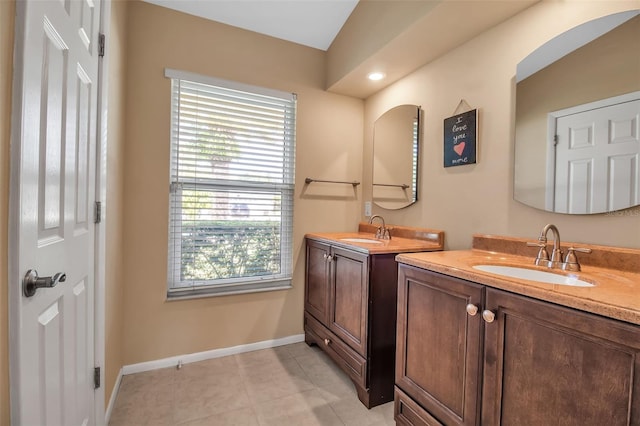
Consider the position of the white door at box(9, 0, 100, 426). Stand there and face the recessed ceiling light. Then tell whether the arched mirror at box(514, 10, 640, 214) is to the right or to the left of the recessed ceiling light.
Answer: right

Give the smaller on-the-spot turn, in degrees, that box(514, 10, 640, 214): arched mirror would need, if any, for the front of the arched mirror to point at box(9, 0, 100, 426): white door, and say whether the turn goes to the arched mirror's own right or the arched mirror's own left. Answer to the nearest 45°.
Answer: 0° — it already faces it
